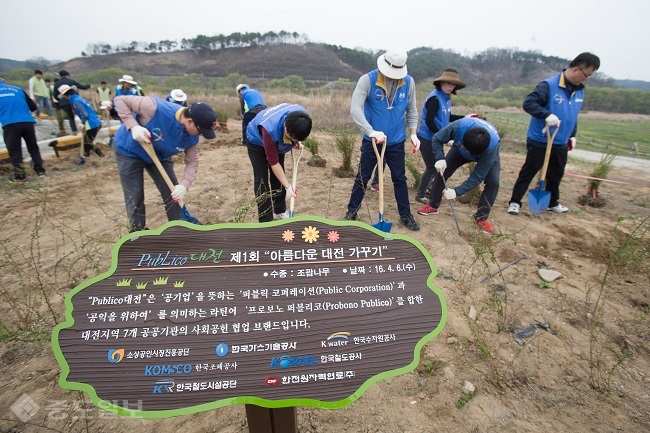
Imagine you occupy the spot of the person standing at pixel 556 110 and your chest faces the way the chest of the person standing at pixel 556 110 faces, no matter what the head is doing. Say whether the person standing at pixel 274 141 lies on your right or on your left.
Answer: on your right

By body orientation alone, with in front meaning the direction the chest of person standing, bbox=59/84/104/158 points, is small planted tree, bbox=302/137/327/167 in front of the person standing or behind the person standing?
behind

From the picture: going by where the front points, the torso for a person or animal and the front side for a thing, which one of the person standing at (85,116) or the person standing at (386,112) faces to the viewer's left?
the person standing at (85,116)

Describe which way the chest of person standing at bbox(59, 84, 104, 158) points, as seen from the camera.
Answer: to the viewer's left

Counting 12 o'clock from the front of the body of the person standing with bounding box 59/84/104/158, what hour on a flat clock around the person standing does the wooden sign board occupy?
The wooden sign board is roughly at 9 o'clock from the person standing.

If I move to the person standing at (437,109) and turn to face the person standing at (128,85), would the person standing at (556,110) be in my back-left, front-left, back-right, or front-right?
back-right

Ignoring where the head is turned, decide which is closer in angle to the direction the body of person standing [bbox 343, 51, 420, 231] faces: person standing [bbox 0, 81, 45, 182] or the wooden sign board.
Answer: the wooden sign board

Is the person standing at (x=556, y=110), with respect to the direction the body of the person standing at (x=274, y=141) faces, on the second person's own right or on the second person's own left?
on the second person's own left

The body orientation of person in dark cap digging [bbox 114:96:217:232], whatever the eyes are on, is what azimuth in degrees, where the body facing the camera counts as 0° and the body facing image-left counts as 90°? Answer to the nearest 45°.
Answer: approximately 315°
